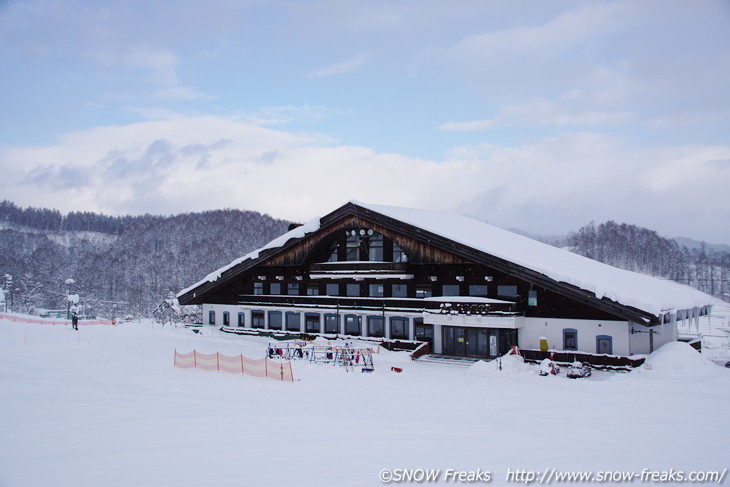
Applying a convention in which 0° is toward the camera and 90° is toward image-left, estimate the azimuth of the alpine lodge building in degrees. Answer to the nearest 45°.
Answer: approximately 45°

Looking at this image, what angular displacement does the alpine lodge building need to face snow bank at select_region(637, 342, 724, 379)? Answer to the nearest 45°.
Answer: approximately 90° to its left

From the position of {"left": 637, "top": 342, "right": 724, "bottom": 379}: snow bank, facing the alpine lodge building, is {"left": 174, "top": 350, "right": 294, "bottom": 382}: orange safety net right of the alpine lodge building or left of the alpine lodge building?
left
